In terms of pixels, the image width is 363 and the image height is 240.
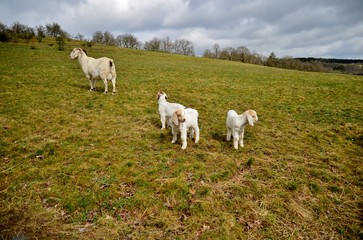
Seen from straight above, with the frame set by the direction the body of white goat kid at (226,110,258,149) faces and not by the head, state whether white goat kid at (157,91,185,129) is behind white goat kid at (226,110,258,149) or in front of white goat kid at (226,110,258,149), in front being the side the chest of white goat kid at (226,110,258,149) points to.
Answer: behind

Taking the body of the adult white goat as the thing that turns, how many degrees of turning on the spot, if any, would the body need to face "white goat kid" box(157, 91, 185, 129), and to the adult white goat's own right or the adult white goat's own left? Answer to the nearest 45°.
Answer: approximately 135° to the adult white goat's own left

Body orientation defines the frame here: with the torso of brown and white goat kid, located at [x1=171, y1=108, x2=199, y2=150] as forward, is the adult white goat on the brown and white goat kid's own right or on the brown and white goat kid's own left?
on the brown and white goat kid's own right

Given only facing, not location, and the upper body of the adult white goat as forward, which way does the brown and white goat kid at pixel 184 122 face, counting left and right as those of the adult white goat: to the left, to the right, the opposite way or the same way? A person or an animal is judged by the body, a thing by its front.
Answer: to the left

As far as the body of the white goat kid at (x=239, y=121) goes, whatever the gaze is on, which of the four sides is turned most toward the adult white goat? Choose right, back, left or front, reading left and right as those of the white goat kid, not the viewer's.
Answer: back

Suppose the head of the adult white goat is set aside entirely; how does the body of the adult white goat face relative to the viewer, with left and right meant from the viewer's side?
facing away from the viewer and to the left of the viewer

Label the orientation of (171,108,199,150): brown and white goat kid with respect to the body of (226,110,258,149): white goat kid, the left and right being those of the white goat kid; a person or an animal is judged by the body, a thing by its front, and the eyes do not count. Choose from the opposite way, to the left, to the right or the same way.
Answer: to the right

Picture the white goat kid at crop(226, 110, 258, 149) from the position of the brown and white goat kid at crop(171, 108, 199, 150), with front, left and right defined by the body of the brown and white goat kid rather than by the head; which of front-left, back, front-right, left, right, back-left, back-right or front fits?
back-left
